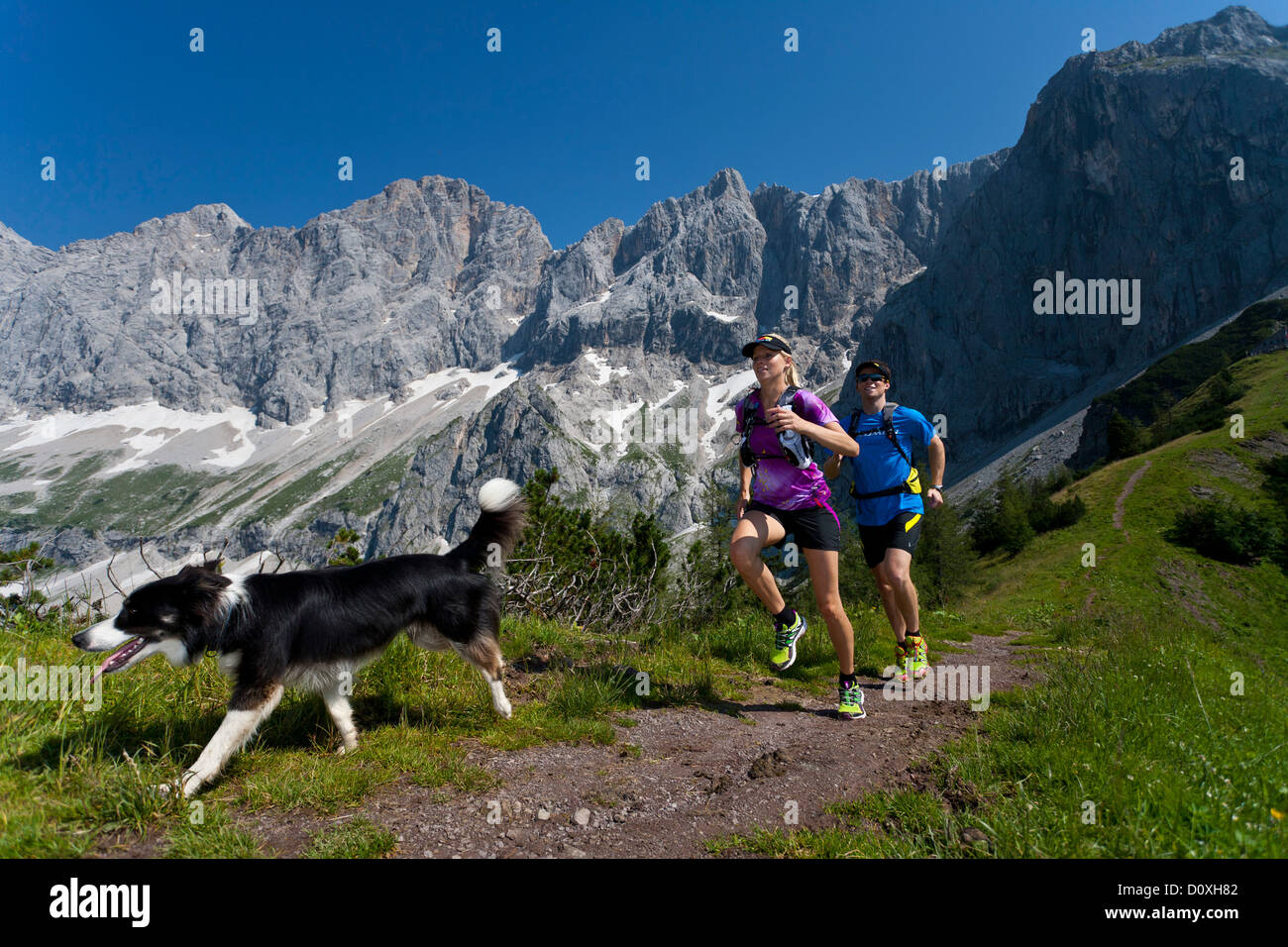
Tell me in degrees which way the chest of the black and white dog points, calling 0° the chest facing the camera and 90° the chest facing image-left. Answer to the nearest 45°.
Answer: approximately 90°

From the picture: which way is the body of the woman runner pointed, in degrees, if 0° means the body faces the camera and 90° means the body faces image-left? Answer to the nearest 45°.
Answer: approximately 45°
